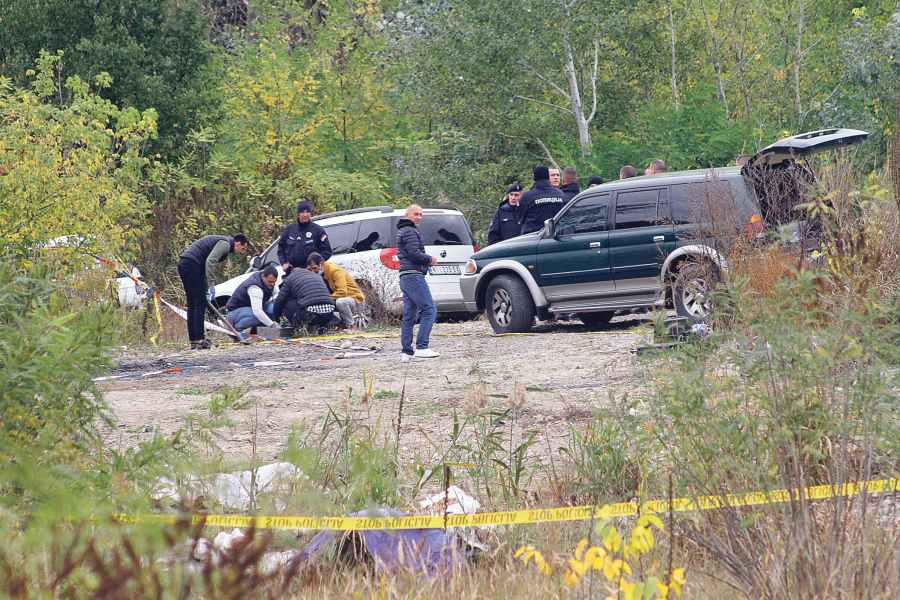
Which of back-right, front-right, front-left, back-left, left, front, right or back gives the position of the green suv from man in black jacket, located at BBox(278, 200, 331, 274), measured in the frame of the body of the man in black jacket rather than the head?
front-left

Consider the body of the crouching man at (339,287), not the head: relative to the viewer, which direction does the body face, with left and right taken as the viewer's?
facing to the left of the viewer

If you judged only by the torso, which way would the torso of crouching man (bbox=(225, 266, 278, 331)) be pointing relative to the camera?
to the viewer's right

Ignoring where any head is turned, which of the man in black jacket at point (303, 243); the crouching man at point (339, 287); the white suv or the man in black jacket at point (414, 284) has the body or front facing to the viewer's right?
the man in black jacket at point (414, 284)

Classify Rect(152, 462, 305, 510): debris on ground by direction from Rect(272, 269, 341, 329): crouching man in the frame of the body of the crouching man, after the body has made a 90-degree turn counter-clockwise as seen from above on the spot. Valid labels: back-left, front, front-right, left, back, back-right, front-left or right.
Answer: front-left

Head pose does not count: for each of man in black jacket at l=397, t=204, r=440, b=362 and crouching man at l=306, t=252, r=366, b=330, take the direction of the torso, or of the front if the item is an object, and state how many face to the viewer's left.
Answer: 1

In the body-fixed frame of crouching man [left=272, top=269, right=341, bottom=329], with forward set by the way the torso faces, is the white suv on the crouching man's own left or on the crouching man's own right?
on the crouching man's own right

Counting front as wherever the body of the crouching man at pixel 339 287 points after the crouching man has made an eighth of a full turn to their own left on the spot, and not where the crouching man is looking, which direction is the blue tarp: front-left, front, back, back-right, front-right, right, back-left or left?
front-left

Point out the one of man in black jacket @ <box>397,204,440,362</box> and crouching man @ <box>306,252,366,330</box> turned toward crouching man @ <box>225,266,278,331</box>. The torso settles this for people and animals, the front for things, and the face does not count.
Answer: crouching man @ <box>306,252,366,330</box>

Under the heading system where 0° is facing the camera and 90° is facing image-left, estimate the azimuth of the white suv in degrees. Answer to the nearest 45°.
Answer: approximately 135°

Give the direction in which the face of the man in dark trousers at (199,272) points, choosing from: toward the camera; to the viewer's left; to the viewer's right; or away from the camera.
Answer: to the viewer's right

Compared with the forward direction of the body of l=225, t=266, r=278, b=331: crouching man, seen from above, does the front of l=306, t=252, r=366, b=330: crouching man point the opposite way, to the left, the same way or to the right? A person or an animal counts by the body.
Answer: the opposite way

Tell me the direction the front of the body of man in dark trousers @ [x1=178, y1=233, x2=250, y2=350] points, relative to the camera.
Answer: to the viewer's right
